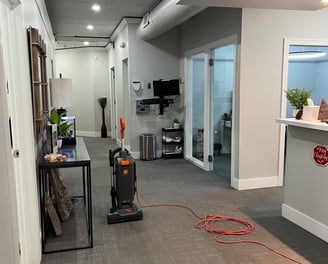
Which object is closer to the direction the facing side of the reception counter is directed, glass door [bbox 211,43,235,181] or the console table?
the console table

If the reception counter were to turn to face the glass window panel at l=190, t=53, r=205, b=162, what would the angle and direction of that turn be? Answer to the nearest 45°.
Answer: approximately 90° to its right

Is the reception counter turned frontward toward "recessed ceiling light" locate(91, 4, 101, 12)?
no

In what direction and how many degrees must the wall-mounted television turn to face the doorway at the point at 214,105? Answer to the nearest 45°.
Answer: approximately 45° to its left

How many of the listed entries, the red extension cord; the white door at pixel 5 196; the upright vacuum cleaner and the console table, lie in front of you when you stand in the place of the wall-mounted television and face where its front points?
4

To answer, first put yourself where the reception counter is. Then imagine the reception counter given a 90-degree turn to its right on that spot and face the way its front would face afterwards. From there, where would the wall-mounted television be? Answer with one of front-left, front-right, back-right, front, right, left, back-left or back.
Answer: front

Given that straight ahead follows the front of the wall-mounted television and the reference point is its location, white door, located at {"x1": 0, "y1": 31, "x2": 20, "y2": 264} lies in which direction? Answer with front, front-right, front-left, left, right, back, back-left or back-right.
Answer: front

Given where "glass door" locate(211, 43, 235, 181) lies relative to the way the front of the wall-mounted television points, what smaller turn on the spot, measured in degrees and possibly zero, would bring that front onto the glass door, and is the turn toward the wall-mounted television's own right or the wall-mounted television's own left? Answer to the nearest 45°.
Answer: approximately 45° to the wall-mounted television's own left

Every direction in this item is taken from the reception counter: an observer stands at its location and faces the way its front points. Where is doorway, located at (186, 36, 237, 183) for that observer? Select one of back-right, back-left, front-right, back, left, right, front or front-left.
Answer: right

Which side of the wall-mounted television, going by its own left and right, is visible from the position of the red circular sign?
front

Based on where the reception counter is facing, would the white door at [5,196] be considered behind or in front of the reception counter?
in front

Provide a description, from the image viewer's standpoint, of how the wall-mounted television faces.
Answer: facing the viewer

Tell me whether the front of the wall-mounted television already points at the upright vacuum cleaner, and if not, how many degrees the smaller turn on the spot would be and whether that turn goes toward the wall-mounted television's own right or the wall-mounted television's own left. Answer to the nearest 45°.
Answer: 0° — it already faces it

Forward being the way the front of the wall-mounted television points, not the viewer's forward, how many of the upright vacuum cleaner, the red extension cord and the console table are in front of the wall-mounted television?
3

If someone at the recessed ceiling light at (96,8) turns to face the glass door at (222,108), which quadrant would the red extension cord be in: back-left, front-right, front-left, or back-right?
front-right

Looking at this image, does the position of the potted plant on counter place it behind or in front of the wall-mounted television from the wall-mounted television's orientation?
in front

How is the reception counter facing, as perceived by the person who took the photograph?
facing the viewer and to the left of the viewer

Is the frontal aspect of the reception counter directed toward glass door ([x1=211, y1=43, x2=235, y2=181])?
no

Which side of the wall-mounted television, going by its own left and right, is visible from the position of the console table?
front
